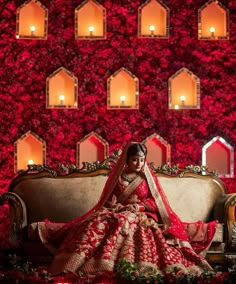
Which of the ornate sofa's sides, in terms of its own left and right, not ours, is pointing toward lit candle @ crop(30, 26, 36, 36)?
back

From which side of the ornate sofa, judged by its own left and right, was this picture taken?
front
